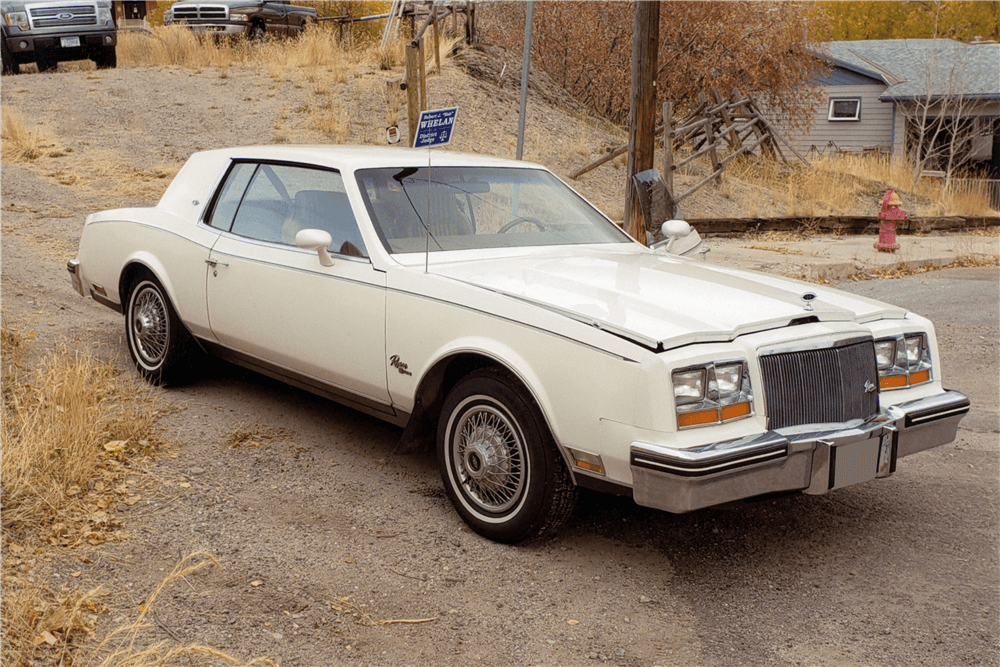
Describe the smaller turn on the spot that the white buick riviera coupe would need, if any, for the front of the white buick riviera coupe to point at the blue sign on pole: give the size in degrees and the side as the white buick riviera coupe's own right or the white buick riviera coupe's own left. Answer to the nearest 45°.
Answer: approximately 135° to the white buick riviera coupe's own left

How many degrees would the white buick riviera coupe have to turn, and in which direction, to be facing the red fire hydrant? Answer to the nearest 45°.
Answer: approximately 90° to its left

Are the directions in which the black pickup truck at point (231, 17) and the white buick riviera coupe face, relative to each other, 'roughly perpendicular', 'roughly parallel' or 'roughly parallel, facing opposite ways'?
roughly perpendicular

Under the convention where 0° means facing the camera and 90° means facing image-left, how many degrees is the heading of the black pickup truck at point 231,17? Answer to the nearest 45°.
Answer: approximately 45°

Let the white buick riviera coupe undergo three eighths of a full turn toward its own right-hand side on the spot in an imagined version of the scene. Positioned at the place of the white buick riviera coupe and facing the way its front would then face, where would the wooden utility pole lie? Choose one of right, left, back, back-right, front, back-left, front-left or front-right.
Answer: right

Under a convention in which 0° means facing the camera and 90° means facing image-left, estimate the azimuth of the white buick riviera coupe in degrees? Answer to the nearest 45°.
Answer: approximately 315°

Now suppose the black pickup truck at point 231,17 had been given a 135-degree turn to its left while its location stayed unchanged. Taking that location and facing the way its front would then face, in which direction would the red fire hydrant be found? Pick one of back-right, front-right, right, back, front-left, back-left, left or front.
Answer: front-right

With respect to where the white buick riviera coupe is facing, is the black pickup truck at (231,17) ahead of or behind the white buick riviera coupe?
behind

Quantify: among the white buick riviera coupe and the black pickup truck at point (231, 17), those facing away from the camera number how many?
0

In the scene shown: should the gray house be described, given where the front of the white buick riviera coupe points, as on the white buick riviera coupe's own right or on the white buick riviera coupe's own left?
on the white buick riviera coupe's own left
